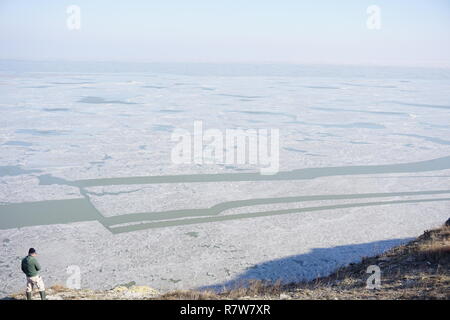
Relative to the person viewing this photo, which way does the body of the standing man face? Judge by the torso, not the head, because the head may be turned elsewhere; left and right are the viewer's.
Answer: facing away from the viewer and to the right of the viewer
